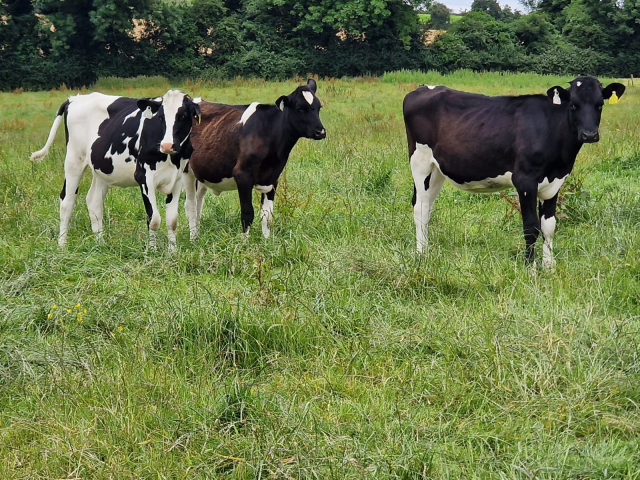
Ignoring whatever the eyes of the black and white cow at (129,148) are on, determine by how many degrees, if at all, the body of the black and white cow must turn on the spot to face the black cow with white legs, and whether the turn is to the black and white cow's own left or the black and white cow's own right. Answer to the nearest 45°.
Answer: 0° — it already faces it

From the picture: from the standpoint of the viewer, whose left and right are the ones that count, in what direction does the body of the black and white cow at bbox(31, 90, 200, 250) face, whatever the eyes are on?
facing the viewer and to the right of the viewer

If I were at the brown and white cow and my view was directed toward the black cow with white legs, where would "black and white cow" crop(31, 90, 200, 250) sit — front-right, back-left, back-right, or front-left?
back-right

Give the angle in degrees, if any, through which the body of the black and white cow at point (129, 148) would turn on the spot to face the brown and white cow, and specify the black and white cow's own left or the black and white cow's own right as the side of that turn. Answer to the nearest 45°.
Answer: approximately 45° to the black and white cow's own left

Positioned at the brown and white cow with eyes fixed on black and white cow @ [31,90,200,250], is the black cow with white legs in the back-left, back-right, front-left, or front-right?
back-left
